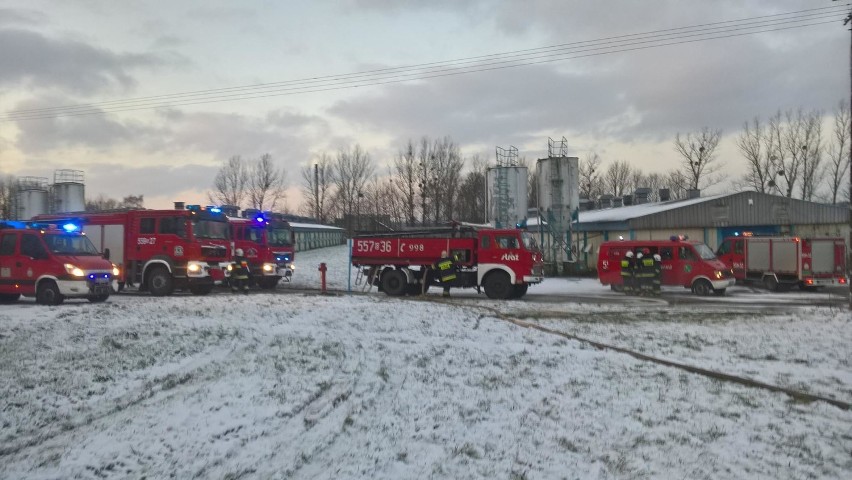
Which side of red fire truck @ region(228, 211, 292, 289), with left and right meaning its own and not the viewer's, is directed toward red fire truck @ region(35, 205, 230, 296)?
right

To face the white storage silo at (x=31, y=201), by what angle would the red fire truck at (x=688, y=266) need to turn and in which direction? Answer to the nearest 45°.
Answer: approximately 135° to its right

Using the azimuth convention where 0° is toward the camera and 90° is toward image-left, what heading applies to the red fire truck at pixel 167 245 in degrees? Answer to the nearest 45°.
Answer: approximately 315°

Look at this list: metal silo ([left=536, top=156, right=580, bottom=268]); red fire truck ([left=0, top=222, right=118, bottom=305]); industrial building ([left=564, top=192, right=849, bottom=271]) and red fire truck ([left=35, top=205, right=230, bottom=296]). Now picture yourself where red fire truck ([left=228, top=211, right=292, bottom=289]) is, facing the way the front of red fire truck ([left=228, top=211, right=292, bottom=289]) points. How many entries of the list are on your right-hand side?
2

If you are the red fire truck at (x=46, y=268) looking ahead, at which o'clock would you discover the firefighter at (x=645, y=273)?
The firefighter is roughly at 11 o'clock from the red fire truck.
